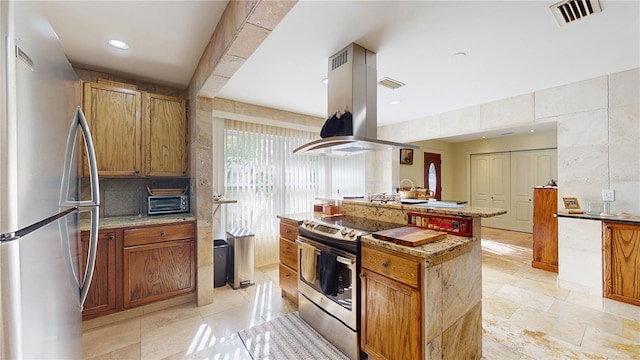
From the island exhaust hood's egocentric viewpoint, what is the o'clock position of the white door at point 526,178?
The white door is roughly at 6 o'clock from the island exhaust hood.

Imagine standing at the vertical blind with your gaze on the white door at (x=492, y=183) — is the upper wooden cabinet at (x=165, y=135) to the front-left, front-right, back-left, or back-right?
back-right

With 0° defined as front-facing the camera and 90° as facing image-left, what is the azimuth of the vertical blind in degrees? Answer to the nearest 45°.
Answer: approximately 315°

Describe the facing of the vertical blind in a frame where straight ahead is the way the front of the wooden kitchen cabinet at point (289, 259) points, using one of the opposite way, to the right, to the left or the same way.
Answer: to the left
